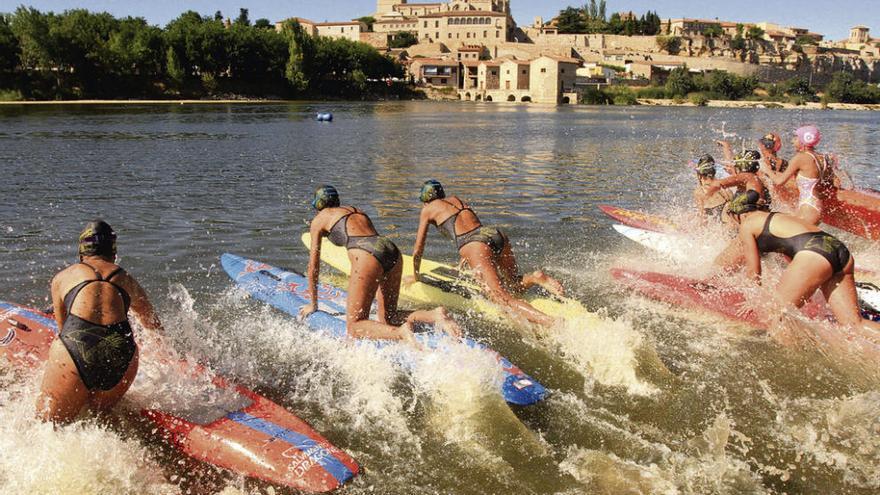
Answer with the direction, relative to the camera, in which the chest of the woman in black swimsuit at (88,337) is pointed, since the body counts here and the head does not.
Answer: away from the camera

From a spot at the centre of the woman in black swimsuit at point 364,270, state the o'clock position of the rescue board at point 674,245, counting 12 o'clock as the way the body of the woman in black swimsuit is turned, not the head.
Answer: The rescue board is roughly at 3 o'clock from the woman in black swimsuit.

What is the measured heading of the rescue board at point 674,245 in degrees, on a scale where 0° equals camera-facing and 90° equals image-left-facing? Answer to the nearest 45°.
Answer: approximately 135°

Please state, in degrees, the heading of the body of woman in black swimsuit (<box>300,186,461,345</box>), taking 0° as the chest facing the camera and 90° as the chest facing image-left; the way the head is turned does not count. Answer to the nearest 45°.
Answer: approximately 135°

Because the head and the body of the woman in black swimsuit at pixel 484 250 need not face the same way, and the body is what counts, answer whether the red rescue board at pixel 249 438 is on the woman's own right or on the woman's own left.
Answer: on the woman's own left
